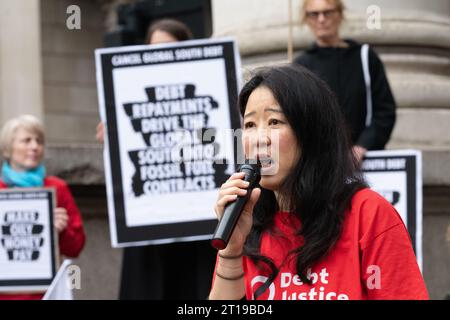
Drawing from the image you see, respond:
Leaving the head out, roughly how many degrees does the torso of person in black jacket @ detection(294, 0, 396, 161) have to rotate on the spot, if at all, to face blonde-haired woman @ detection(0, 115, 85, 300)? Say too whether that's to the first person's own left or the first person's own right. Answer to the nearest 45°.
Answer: approximately 90° to the first person's own right

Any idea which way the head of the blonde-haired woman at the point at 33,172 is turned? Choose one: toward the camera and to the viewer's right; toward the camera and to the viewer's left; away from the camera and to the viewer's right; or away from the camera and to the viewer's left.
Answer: toward the camera and to the viewer's right

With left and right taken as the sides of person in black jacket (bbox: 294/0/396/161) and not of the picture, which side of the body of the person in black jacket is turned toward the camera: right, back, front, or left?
front

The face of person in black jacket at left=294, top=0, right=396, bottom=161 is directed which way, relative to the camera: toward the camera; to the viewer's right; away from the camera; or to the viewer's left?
toward the camera
